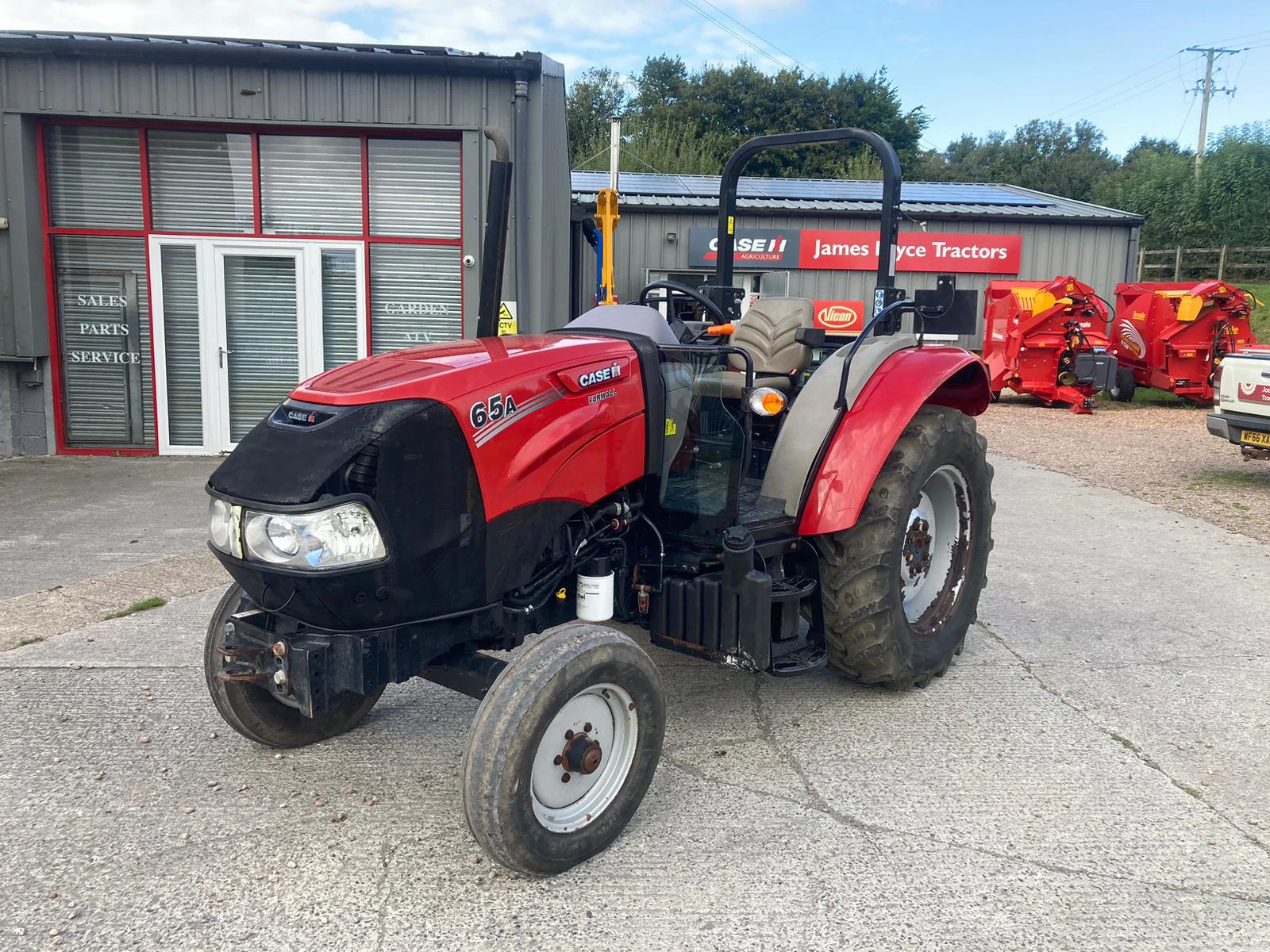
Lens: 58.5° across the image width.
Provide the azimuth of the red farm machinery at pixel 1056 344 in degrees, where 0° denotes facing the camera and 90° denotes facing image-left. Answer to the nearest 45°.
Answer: approximately 315°

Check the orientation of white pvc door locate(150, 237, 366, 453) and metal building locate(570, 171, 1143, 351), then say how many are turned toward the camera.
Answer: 2

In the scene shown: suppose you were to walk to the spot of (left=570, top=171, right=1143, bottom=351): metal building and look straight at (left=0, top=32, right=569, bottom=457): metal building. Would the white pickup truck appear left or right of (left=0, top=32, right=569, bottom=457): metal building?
left

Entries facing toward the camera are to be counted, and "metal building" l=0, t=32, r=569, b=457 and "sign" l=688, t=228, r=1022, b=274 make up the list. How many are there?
2

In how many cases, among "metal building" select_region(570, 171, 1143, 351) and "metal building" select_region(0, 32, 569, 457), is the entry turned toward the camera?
2

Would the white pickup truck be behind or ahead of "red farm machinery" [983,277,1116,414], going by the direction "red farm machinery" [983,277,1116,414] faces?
ahead

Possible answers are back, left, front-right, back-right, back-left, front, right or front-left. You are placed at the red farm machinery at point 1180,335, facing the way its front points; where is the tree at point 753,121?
back

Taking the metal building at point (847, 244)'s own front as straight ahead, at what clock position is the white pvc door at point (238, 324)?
The white pvc door is roughly at 1 o'clock from the metal building.

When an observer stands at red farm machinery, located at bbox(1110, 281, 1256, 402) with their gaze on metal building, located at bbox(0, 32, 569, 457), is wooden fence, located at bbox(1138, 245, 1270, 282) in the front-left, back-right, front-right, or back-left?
back-right

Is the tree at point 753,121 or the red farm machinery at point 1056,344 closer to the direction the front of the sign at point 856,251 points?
the red farm machinery

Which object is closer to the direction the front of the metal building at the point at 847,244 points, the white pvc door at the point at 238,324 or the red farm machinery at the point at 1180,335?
the white pvc door

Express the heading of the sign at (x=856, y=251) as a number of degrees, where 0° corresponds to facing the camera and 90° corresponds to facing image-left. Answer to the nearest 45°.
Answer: approximately 0°

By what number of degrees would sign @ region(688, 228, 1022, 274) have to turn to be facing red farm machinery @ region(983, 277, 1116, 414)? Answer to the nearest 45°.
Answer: approximately 45° to its left

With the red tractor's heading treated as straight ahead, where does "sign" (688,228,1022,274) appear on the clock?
The sign is roughly at 5 o'clock from the red tractor.

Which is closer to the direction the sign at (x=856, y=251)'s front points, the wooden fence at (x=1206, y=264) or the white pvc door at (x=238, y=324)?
the white pvc door
